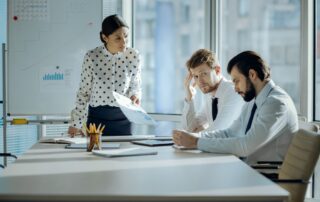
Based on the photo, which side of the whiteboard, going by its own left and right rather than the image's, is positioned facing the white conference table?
front

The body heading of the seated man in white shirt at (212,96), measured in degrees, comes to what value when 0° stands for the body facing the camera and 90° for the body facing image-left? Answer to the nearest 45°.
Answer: approximately 45°

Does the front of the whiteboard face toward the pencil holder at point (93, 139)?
yes

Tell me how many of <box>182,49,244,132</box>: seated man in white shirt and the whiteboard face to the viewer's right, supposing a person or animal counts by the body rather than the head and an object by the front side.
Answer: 0

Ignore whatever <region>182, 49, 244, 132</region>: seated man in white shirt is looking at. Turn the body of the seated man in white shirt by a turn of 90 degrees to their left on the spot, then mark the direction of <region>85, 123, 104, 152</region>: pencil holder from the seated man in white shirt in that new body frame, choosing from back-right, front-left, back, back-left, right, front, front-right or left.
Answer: right

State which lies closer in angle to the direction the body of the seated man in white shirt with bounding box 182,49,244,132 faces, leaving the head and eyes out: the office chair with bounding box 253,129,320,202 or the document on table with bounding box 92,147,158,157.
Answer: the document on table

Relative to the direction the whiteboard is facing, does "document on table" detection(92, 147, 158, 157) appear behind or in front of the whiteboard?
in front

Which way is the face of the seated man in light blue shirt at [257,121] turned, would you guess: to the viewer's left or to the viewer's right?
to the viewer's left

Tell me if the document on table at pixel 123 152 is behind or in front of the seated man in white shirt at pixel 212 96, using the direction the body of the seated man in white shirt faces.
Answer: in front

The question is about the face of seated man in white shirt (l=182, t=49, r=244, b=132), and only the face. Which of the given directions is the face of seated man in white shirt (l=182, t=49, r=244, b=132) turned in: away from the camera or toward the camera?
toward the camera

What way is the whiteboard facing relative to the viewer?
toward the camera

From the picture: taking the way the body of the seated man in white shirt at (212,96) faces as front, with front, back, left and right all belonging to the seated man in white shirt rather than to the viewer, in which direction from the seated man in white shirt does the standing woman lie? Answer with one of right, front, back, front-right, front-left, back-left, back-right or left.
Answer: front-right
